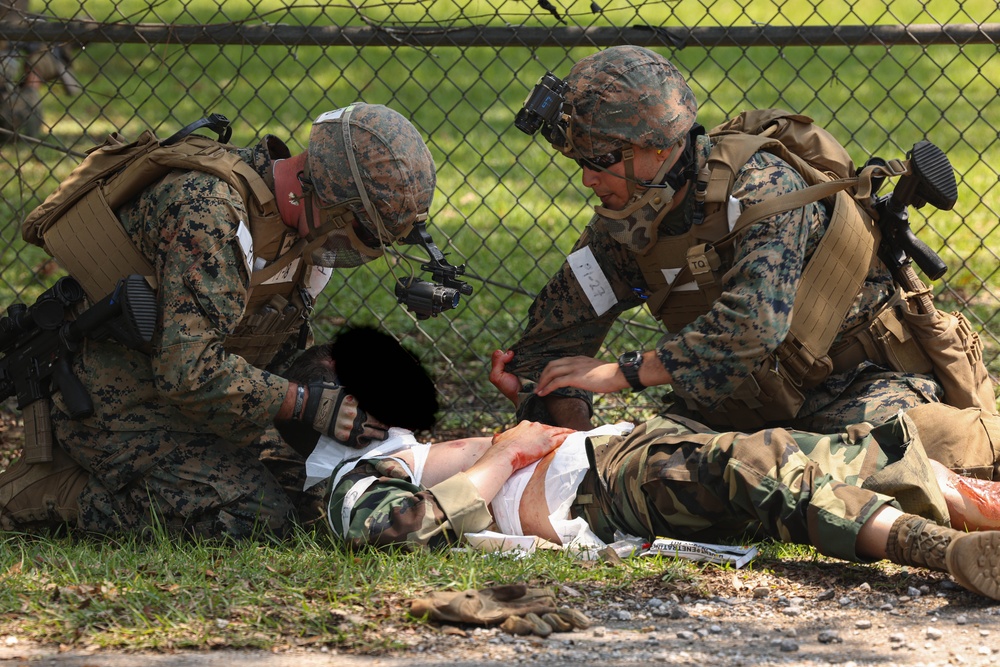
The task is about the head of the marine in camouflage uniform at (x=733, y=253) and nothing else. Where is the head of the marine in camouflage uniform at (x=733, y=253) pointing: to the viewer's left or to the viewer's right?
to the viewer's left

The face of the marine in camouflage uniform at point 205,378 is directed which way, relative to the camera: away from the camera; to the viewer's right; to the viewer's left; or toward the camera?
to the viewer's right

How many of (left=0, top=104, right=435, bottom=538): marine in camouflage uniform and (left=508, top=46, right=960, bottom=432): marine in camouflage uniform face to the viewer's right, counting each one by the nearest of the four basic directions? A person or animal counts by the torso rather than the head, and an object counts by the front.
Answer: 1

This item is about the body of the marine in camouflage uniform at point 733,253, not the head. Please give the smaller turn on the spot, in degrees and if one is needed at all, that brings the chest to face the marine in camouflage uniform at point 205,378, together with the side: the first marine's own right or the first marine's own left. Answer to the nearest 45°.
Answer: approximately 45° to the first marine's own right

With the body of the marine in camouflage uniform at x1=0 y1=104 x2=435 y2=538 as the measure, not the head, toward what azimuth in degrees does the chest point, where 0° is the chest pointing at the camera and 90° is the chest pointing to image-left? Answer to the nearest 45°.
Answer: approximately 270°

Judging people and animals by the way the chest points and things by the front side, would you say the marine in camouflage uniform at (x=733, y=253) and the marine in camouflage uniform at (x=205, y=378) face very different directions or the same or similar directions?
very different directions

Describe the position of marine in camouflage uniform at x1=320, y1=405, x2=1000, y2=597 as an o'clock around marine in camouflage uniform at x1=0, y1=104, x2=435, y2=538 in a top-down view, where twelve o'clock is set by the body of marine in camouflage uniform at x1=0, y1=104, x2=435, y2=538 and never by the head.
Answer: marine in camouflage uniform at x1=320, y1=405, x2=1000, y2=597 is roughly at 1 o'clock from marine in camouflage uniform at x1=0, y1=104, x2=435, y2=538.

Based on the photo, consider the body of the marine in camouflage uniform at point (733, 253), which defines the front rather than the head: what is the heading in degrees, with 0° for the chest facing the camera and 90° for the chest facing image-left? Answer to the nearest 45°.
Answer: approximately 45°

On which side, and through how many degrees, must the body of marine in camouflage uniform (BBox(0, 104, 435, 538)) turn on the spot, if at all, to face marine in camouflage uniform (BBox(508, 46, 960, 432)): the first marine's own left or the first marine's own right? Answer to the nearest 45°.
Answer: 0° — they already face them
